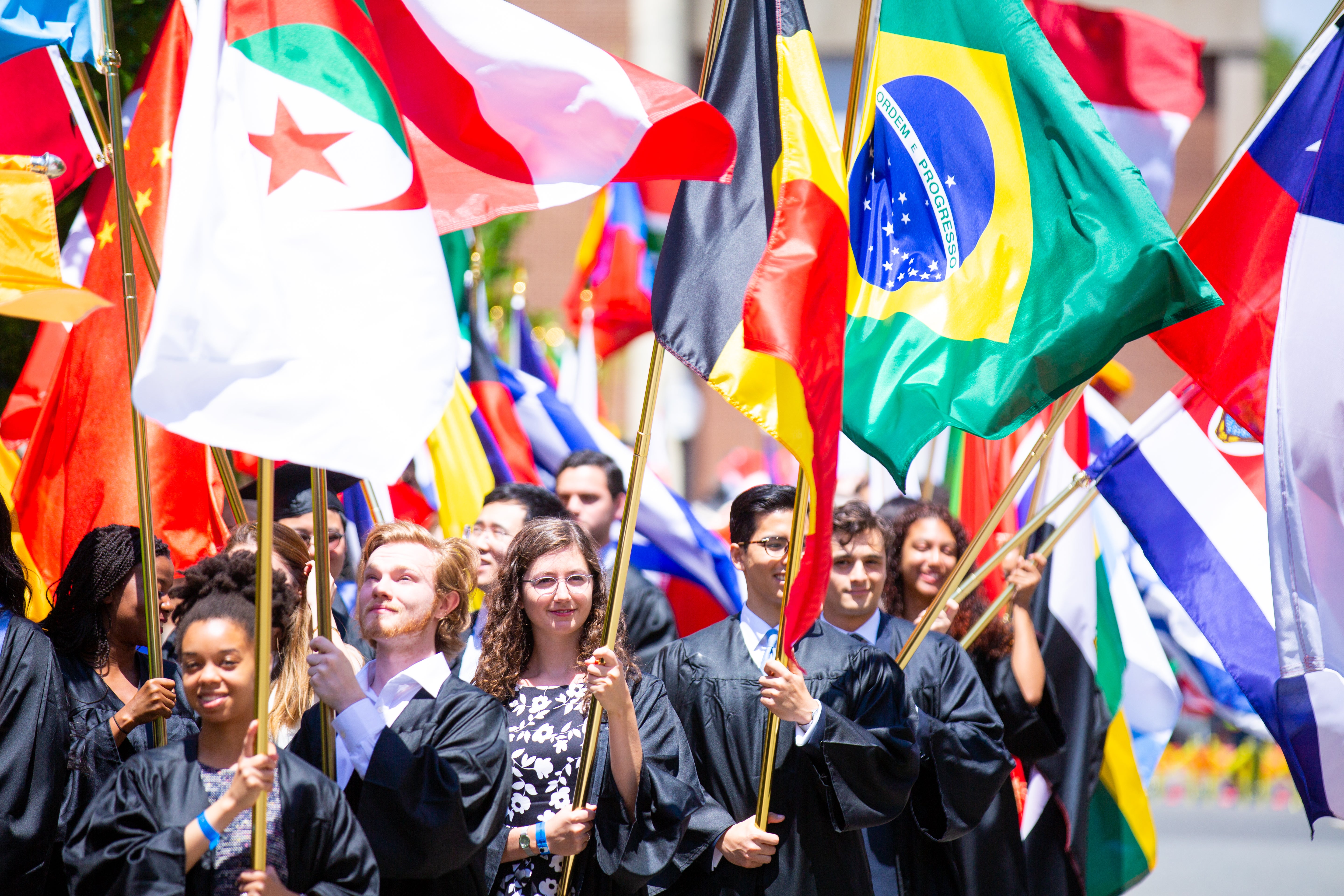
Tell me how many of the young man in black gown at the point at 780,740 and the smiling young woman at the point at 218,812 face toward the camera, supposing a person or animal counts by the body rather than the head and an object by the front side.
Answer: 2

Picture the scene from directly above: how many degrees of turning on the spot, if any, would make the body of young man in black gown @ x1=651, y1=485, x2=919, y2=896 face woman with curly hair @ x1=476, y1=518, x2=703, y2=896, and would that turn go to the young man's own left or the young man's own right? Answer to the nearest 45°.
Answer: approximately 45° to the young man's own right

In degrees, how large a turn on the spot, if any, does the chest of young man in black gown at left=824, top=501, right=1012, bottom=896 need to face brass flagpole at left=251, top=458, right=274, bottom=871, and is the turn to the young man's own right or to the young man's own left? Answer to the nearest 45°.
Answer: approximately 45° to the young man's own right

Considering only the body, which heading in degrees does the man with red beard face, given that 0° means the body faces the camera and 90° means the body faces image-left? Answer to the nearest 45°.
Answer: approximately 45°

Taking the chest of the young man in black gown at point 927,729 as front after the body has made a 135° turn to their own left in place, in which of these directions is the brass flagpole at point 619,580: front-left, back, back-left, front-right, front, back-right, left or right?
back

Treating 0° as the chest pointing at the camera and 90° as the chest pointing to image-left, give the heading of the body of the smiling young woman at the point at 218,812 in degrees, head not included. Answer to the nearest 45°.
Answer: approximately 0°

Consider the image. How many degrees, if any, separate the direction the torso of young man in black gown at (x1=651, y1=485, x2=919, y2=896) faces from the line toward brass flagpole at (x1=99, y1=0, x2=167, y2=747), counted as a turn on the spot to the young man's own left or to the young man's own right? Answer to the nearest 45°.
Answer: approximately 90° to the young man's own right
